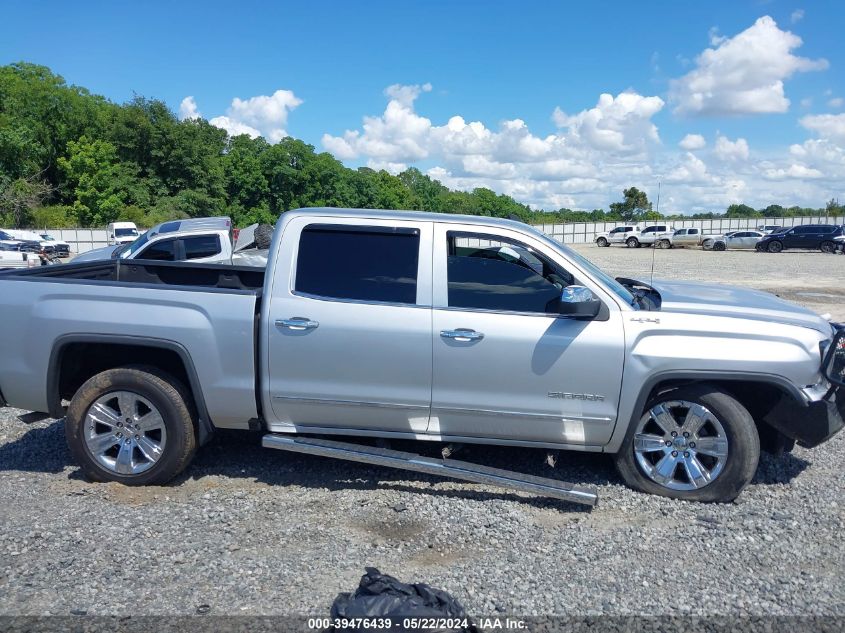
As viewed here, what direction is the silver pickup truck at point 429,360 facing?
to the viewer's right

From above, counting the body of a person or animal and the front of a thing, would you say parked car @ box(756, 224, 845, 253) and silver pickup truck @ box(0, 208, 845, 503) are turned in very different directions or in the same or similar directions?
very different directions

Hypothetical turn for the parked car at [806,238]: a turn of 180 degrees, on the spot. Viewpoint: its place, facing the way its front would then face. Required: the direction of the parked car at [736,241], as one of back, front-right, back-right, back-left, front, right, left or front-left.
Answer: back-left

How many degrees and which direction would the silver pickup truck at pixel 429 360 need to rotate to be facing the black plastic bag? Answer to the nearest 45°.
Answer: approximately 90° to its right

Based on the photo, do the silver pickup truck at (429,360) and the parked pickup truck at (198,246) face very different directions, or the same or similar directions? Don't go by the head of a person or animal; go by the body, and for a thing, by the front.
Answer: very different directions

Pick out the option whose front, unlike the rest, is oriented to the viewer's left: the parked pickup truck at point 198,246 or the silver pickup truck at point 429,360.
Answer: the parked pickup truck

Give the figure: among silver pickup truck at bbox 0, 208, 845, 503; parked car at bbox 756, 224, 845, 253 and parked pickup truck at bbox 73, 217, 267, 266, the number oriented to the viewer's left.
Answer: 2

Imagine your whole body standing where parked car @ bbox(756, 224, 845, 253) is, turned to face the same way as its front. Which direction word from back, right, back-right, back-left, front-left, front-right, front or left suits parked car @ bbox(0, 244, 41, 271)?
front-left

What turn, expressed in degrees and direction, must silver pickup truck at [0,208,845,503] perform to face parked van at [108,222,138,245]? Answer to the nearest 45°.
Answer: approximately 135° to its left

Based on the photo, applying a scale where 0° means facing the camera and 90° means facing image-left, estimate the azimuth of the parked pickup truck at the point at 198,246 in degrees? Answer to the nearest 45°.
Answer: approximately 90°

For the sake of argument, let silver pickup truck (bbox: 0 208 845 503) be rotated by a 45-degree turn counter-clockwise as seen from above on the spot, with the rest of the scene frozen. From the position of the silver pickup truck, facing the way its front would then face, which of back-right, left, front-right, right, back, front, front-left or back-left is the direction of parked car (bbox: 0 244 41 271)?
left

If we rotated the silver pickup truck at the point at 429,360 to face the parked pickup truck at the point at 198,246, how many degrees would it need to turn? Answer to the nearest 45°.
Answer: approximately 135° to its left

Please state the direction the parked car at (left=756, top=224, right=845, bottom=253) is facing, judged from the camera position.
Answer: facing to the left of the viewer

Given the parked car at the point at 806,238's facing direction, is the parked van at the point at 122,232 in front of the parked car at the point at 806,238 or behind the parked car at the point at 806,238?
in front

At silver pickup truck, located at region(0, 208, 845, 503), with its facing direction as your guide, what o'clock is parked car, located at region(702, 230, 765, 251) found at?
The parked car is roughly at 10 o'clock from the silver pickup truck.
